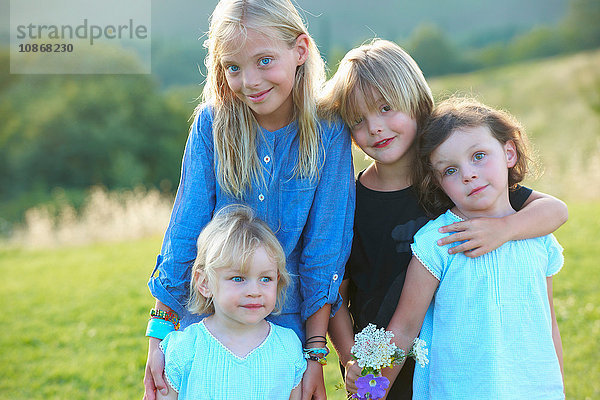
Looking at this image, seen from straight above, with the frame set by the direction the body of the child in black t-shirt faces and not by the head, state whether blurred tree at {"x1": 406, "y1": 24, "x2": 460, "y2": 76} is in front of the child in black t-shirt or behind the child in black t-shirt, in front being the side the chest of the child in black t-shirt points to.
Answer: behind

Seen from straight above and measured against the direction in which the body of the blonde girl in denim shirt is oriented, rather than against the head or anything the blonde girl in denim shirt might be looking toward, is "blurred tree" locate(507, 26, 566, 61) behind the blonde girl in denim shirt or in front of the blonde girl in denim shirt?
behind

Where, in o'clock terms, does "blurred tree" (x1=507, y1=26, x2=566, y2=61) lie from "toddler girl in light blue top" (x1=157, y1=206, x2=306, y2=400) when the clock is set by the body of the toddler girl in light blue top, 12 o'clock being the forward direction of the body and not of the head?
The blurred tree is roughly at 7 o'clock from the toddler girl in light blue top.

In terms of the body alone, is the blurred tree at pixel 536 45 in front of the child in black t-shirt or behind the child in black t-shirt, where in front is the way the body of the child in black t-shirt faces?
behind

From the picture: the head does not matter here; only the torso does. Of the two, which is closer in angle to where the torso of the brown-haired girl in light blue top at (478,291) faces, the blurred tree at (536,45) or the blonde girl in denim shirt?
the blonde girl in denim shirt
